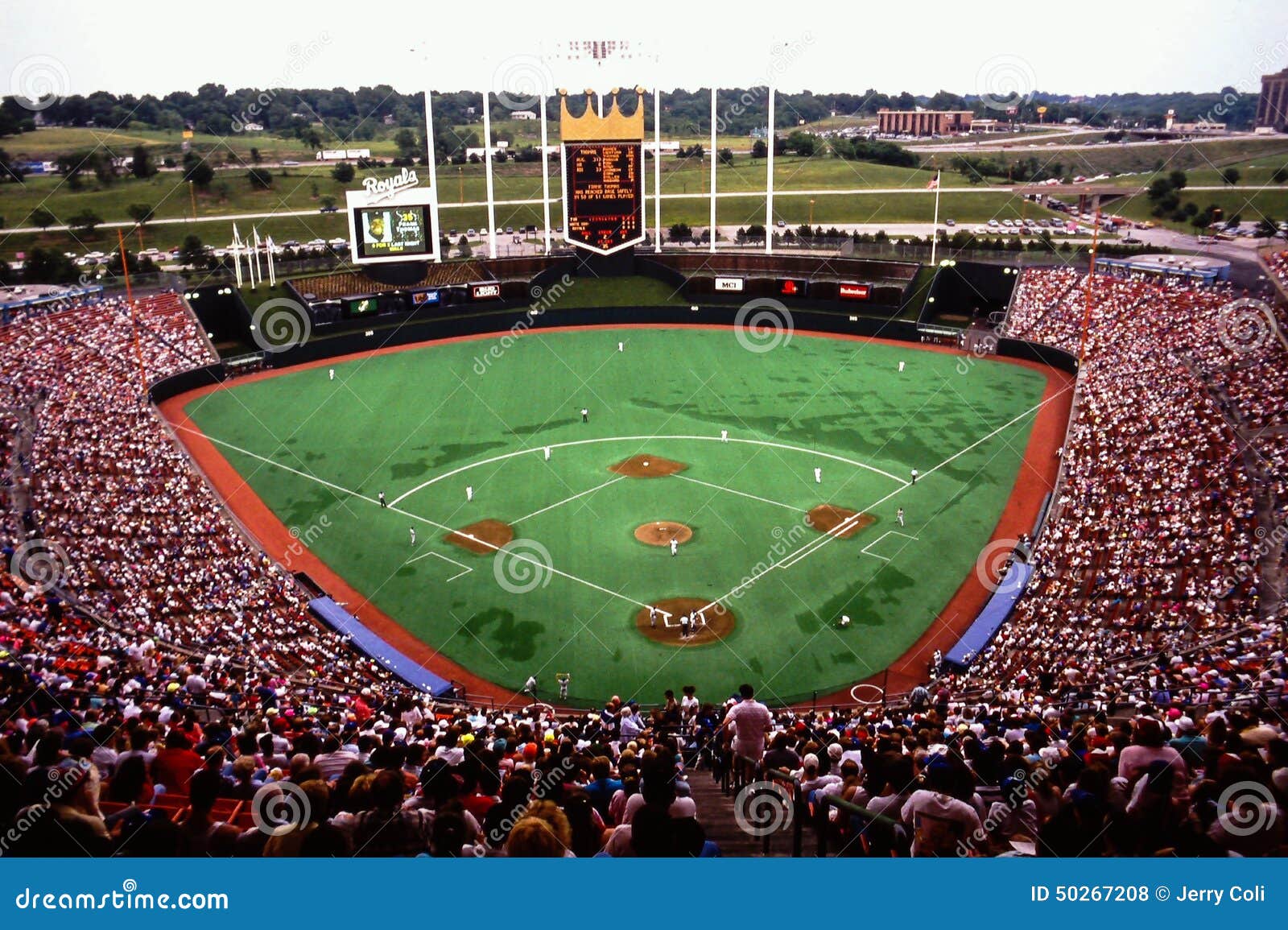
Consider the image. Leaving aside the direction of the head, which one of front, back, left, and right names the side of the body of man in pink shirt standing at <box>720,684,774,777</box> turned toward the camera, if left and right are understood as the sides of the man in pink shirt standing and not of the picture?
back
